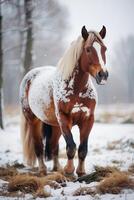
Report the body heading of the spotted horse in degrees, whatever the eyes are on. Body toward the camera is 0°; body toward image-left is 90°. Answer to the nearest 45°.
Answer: approximately 315°
